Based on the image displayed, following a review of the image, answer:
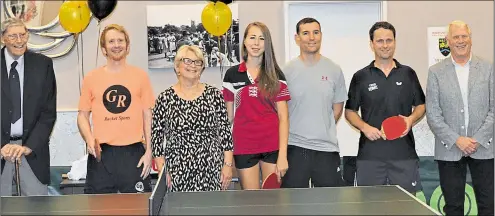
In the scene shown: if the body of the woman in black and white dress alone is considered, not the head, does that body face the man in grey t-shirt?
no

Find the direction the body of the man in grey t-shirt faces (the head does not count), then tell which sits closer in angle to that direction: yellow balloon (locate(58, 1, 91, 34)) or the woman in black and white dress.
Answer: the woman in black and white dress

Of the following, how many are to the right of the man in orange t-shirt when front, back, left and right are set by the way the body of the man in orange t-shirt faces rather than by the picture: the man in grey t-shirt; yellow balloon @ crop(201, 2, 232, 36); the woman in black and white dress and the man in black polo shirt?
0

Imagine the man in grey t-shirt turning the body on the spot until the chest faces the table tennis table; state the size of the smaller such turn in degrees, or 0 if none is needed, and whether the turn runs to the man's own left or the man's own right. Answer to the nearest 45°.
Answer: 0° — they already face it

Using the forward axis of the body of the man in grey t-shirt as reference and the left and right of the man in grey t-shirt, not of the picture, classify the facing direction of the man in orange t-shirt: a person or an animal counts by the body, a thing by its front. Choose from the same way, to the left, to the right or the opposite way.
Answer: the same way

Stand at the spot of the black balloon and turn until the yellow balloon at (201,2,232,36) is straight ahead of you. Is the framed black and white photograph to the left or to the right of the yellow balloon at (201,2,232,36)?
left

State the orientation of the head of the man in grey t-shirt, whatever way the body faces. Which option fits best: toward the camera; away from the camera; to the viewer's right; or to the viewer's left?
toward the camera

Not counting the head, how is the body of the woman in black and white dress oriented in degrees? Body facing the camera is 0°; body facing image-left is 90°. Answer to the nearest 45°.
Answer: approximately 0°

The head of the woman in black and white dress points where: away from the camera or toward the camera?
toward the camera

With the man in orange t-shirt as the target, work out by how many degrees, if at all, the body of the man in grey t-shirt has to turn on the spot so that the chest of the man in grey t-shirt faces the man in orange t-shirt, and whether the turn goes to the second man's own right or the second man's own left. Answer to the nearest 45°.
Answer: approximately 90° to the second man's own right

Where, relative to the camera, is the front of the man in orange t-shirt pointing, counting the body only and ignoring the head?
toward the camera

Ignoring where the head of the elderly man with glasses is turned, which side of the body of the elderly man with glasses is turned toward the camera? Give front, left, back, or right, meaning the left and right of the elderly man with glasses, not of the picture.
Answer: front

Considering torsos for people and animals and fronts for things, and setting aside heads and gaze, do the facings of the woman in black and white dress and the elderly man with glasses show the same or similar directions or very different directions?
same or similar directions

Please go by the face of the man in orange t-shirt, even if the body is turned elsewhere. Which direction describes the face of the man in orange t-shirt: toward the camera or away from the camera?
toward the camera

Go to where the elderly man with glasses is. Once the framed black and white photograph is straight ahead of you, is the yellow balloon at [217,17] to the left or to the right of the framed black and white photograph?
right

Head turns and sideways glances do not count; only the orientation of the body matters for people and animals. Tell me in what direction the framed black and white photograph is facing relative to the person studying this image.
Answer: facing the viewer

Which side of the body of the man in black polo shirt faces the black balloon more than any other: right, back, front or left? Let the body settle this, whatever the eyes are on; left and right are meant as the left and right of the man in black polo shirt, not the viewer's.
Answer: right

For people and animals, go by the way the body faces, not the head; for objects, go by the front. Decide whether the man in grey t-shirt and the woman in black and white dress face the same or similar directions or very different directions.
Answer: same or similar directions
